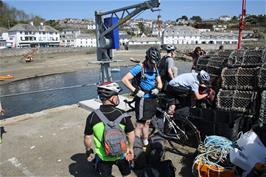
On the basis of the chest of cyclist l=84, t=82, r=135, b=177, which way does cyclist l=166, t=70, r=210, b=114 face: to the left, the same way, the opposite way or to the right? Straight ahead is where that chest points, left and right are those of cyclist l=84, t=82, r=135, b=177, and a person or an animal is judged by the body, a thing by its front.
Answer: to the right

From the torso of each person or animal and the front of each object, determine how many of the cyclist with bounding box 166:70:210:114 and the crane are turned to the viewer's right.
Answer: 2

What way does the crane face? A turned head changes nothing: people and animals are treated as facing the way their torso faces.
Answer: to the viewer's right

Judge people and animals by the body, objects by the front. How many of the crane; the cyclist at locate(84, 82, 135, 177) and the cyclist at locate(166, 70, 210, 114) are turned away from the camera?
1

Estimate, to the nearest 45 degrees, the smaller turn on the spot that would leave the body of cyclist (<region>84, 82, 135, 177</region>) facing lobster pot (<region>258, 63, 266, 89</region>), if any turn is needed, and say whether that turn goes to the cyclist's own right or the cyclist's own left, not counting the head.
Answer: approximately 90° to the cyclist's own right

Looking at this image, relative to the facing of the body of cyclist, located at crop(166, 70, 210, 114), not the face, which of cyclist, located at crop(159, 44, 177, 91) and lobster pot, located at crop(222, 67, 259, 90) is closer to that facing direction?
the lobster pot

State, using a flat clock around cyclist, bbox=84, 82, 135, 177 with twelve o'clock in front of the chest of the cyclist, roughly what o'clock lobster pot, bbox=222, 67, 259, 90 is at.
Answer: The lobster pot is roughly at 2 o'clock from the cyclist.

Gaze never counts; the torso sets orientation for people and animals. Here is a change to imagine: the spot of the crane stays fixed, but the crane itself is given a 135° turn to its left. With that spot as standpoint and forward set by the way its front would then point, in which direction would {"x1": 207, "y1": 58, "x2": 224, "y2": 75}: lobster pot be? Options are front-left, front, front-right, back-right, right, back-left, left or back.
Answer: back

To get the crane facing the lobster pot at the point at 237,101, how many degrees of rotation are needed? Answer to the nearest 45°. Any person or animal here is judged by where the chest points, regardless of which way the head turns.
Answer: approximately 45° to its right

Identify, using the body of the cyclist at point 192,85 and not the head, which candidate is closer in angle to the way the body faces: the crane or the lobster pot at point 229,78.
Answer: the lobster pot

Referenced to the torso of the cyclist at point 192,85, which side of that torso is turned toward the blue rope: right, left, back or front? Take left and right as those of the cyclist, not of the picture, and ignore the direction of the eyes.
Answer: right

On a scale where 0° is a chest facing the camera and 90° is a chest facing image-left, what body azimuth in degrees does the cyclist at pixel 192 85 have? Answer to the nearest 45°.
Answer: approximately 270°

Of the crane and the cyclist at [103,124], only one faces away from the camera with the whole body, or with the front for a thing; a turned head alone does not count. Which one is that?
the cyclist

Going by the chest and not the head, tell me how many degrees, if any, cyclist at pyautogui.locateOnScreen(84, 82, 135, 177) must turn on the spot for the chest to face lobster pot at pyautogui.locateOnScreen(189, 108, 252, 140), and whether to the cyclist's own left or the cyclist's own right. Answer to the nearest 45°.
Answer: approximately 45° to the cyclist's own right

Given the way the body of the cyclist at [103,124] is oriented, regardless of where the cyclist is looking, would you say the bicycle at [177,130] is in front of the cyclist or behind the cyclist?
in front

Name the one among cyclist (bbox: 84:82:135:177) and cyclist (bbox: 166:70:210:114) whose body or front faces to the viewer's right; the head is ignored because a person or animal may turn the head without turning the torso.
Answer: cyclist (bbox: 166:70:210:114)

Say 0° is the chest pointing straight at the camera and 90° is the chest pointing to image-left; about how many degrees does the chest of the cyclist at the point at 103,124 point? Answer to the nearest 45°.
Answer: approximately 180°
